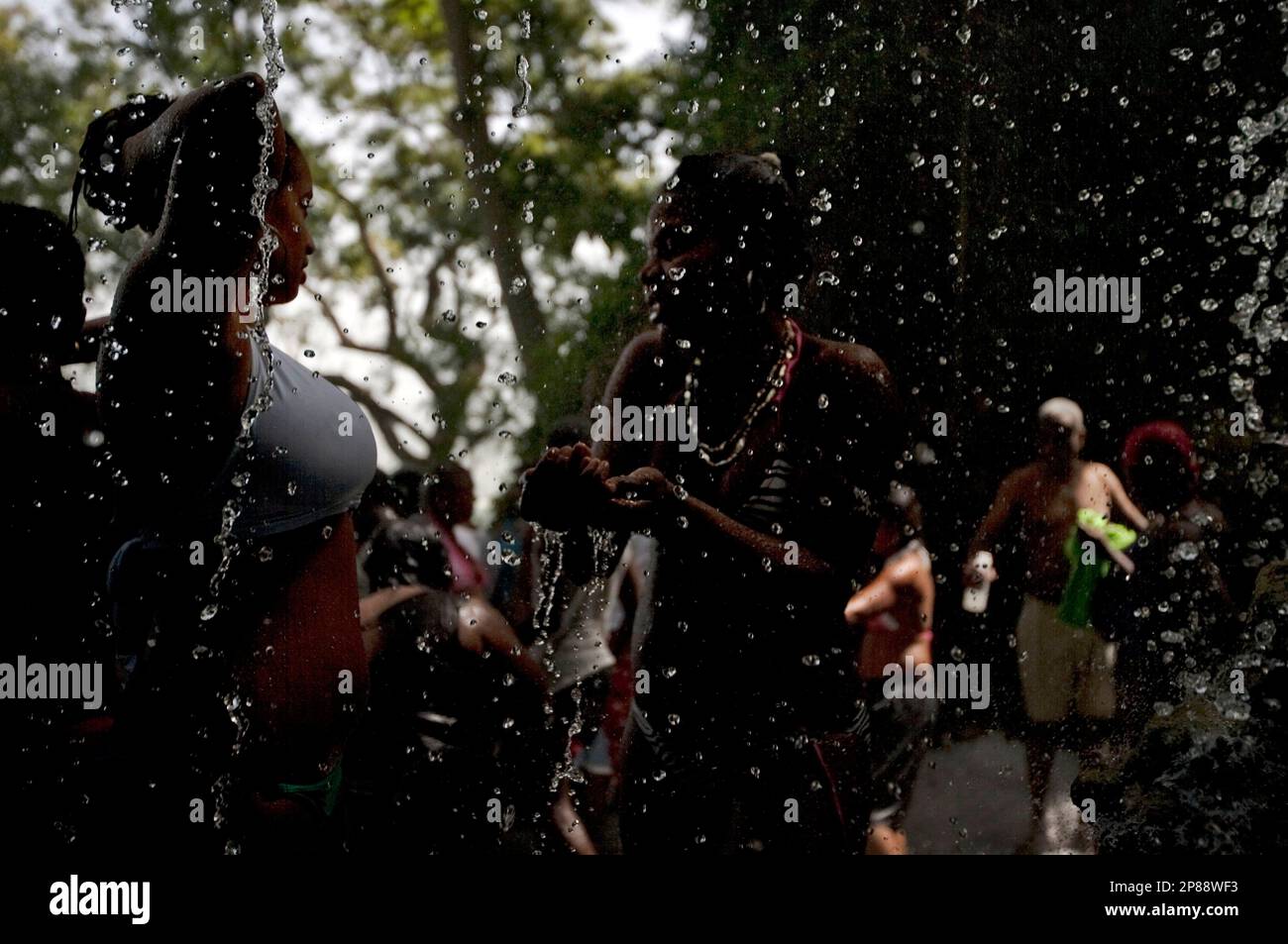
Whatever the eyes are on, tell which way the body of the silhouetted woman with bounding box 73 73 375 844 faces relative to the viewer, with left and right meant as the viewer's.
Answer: facing to the right of the viewer

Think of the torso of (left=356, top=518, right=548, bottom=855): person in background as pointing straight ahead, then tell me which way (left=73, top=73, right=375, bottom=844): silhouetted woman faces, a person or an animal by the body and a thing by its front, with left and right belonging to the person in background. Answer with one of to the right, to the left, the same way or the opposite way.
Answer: to the right

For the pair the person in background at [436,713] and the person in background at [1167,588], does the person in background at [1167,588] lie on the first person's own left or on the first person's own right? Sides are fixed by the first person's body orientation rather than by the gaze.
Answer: on the first person's own right

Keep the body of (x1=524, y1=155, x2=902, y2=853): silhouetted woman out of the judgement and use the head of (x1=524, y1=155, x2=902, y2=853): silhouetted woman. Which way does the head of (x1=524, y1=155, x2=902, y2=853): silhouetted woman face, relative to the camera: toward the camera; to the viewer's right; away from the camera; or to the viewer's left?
to the viewer's left

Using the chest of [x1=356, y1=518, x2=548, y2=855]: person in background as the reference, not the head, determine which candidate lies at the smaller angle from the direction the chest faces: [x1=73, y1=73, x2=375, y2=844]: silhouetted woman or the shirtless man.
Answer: the shirtless man

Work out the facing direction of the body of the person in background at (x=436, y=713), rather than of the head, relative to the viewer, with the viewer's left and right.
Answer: facing away from the viewer

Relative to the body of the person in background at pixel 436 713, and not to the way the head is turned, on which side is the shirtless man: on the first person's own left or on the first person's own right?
on the first person's own right

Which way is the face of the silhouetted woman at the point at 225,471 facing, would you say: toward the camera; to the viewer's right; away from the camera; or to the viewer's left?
to the viewer's right

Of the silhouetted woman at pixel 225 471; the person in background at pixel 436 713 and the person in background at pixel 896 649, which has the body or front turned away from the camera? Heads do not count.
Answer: the person in background at pixel 436 713
